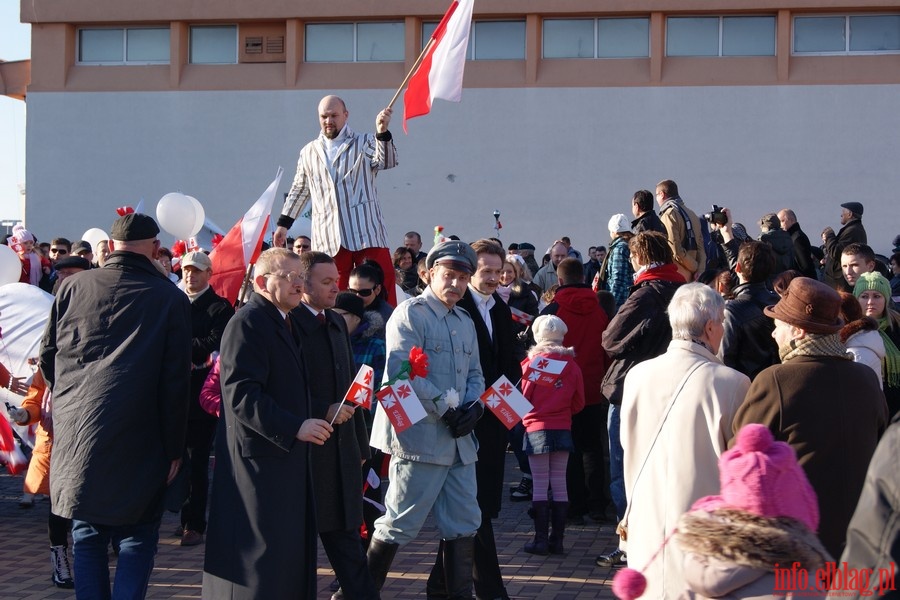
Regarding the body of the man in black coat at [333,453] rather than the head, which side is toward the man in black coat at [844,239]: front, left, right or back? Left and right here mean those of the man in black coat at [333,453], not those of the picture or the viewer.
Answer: left

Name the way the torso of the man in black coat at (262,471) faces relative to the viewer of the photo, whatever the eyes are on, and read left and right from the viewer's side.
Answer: facing to the right of the viewer

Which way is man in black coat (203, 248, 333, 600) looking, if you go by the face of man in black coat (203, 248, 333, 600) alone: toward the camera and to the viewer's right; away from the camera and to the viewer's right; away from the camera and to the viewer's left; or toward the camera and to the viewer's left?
toward the camera and to the viewer's right

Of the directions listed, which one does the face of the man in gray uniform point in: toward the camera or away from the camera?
toward the camera

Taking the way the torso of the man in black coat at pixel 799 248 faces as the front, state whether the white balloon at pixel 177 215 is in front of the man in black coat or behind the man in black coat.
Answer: in front

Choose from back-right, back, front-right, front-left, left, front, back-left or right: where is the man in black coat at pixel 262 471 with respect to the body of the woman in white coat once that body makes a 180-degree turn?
front-right

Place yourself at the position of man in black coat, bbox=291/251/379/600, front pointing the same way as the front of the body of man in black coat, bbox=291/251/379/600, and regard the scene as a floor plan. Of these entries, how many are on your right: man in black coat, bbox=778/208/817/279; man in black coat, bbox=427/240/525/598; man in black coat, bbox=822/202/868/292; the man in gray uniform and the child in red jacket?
0

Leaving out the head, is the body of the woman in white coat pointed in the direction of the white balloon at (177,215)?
no

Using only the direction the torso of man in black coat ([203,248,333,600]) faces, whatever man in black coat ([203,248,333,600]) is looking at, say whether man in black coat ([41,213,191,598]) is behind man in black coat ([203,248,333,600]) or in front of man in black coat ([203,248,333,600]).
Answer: behind

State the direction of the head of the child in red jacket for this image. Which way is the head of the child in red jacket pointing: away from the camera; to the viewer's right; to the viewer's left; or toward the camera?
away from the camera
